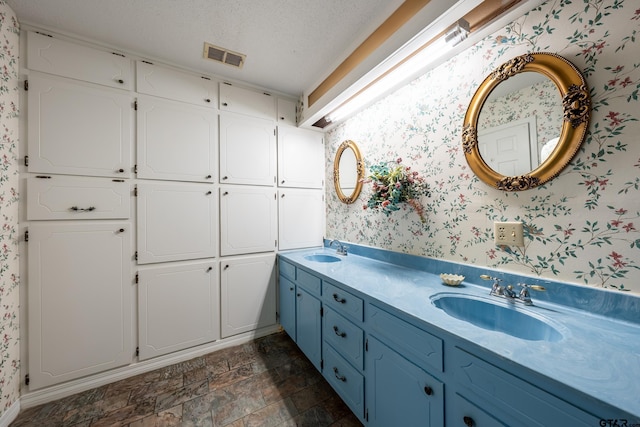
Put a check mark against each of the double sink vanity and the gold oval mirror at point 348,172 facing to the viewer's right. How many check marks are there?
0

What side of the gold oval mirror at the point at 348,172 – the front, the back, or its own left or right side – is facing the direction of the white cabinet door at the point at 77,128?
front

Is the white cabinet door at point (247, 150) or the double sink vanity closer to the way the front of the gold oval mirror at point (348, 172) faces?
the white cabinet door

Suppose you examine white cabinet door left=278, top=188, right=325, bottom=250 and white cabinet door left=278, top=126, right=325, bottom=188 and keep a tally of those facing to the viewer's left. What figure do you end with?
0

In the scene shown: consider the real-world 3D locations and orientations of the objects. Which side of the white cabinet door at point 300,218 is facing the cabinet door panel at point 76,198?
right

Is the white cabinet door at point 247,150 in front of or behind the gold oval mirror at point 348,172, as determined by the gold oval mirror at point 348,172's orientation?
in front

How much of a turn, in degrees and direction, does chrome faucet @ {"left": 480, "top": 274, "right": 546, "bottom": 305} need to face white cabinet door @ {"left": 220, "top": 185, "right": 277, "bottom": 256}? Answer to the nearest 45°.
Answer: approximately 45° to its right

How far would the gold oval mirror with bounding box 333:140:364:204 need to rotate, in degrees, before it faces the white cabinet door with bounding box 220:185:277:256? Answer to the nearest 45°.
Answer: approximately 45° to its right

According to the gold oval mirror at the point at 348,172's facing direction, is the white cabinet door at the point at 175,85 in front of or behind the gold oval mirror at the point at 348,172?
in front
